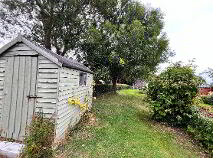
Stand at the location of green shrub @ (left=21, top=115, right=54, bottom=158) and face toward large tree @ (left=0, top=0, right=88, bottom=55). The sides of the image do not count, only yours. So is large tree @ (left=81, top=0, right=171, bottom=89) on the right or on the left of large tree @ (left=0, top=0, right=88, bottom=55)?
right

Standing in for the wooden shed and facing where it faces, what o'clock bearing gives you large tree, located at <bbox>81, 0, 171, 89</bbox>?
The large tree is roughly at 6 o'clock from the wooden shed.

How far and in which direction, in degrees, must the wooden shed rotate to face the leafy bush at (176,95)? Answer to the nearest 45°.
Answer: approximately 135° to its left

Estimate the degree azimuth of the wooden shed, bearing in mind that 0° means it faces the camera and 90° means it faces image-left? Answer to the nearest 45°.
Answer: approximately 45°

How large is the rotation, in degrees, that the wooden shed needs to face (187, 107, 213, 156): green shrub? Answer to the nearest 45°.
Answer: approximately 135° to its left

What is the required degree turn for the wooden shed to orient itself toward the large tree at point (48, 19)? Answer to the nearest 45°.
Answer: approximately 135° to its right
